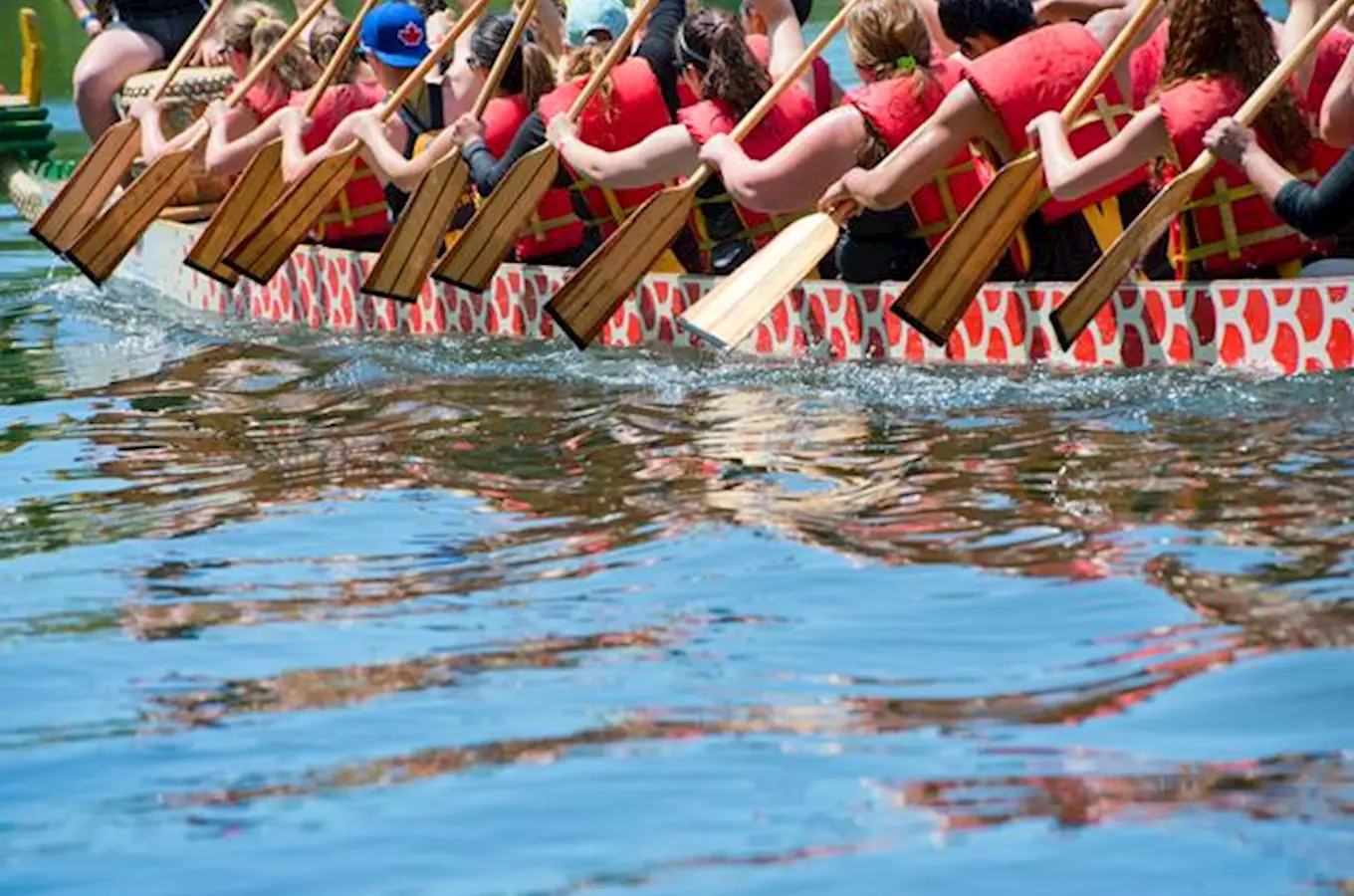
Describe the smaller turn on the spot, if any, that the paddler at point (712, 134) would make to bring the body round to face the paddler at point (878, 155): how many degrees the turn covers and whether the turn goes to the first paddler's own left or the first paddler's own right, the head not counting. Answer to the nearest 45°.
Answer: approximately 180°

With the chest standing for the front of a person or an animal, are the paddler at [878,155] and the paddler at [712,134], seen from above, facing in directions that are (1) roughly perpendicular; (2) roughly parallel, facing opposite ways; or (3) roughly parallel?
roughly parallel

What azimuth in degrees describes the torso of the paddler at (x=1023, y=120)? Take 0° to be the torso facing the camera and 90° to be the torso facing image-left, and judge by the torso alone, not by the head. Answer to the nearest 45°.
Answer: approximately 135°

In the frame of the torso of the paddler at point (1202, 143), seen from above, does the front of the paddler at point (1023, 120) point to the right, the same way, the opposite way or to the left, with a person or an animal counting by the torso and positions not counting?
the same way

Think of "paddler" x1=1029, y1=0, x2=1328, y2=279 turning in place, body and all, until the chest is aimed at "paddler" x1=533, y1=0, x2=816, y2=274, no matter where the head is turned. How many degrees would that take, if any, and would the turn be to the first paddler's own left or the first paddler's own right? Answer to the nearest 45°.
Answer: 0° — they already face them

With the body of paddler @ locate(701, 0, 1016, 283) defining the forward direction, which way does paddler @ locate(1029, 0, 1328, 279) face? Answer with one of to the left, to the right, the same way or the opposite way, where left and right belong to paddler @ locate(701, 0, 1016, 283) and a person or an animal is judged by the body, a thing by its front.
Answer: the same way

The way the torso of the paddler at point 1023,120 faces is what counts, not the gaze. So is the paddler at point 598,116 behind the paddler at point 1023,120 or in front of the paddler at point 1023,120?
in front

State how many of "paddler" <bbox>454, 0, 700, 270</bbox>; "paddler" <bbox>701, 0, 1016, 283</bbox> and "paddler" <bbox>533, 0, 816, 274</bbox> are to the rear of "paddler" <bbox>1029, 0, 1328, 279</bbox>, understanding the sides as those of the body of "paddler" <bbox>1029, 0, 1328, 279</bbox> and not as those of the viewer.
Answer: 0

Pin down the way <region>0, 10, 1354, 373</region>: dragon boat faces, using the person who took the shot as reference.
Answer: facing away from the viewer and to the left of the viewer

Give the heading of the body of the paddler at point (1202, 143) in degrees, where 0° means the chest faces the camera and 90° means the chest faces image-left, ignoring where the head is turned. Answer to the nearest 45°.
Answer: approximately 135°

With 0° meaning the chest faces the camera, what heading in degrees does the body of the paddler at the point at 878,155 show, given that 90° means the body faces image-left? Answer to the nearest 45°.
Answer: approximately 135°
